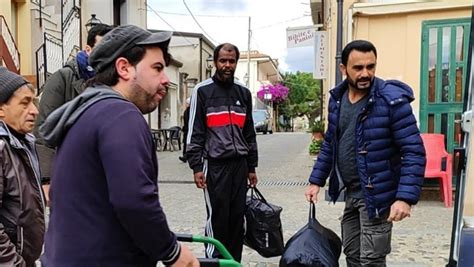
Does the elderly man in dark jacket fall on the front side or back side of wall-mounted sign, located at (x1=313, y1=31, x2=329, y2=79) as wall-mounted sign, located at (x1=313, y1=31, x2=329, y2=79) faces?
on the front side

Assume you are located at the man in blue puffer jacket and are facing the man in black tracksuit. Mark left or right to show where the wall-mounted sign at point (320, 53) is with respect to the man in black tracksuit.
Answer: right

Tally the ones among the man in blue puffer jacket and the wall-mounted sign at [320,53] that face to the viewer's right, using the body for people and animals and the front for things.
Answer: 0

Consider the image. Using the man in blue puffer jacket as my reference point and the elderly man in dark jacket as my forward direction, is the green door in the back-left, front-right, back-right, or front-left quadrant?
back-right

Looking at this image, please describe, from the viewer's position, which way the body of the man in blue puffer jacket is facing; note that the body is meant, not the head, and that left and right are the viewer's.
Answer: facing the viewer and to the left of the viewer

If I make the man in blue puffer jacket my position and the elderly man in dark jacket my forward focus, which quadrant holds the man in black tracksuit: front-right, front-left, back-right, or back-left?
front-right

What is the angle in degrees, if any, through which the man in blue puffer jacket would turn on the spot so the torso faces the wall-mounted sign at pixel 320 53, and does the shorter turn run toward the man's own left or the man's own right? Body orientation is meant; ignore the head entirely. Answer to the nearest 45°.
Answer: approximately 135° to the man's own right

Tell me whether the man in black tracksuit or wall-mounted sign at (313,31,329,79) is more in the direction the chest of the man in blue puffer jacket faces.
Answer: the man in black tracksuit

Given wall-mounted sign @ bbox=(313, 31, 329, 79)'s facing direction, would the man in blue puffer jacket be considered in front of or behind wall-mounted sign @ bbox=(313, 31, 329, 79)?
in front

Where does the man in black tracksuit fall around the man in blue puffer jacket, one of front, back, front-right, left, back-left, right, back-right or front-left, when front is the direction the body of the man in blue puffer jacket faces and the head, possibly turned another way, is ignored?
right

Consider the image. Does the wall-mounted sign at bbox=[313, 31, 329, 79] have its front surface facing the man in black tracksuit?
yes
